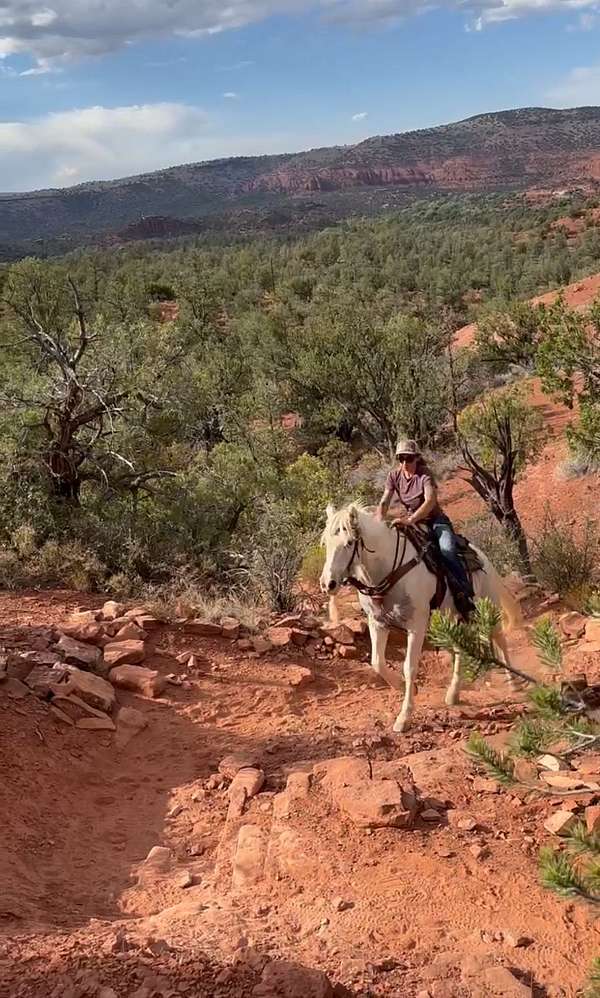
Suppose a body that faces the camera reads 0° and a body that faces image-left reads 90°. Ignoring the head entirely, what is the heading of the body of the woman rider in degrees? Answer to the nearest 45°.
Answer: approximately 45°

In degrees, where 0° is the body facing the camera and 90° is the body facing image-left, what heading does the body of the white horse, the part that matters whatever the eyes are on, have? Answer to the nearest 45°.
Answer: approximately 45°

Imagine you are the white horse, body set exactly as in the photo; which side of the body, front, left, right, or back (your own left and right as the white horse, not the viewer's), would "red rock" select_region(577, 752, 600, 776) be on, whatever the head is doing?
left

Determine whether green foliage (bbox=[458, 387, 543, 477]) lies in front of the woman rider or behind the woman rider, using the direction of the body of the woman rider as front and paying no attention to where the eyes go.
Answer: behind

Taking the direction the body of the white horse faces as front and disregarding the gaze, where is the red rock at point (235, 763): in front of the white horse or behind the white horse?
in front

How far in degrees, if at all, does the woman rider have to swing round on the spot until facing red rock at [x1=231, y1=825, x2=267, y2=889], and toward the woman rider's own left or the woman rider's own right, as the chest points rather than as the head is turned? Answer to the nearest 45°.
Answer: approximately 45° to the woman rider's own left

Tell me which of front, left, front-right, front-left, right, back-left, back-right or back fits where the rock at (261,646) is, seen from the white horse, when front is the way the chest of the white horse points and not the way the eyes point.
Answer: right

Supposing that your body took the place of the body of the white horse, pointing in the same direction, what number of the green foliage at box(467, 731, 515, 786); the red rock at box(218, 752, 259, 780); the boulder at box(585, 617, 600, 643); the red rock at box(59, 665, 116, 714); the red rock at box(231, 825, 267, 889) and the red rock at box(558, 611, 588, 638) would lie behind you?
2

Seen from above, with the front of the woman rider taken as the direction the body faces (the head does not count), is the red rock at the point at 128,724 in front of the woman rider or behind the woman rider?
in front

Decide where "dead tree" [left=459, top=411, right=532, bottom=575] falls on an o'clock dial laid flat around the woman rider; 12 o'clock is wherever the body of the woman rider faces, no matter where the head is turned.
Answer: The dead tree is roughly at 5 o'clock from the woman rider.
